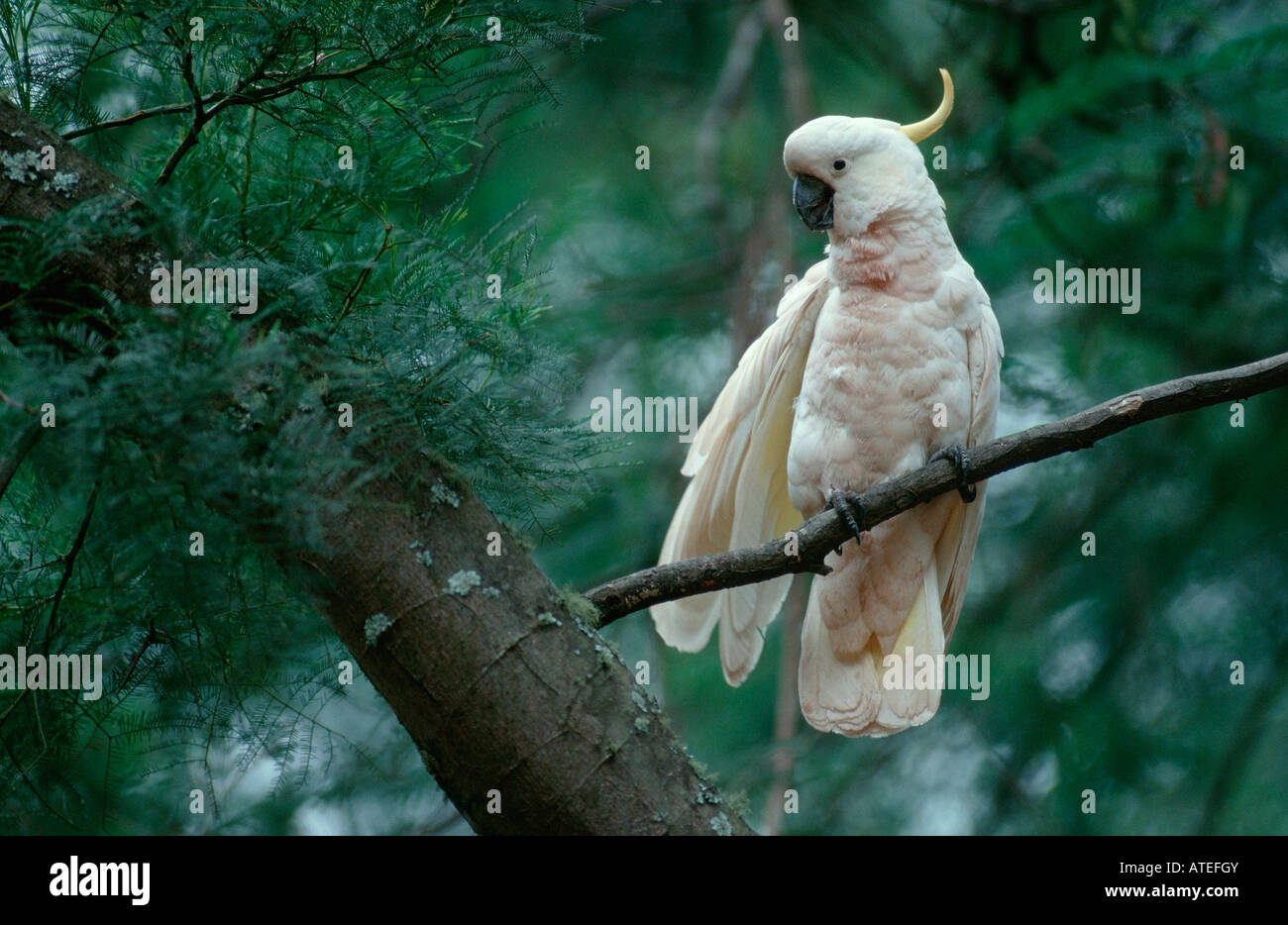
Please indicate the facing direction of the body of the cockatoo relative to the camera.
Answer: toward the camera

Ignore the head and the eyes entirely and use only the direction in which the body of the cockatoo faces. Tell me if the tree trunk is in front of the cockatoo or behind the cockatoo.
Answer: in front
